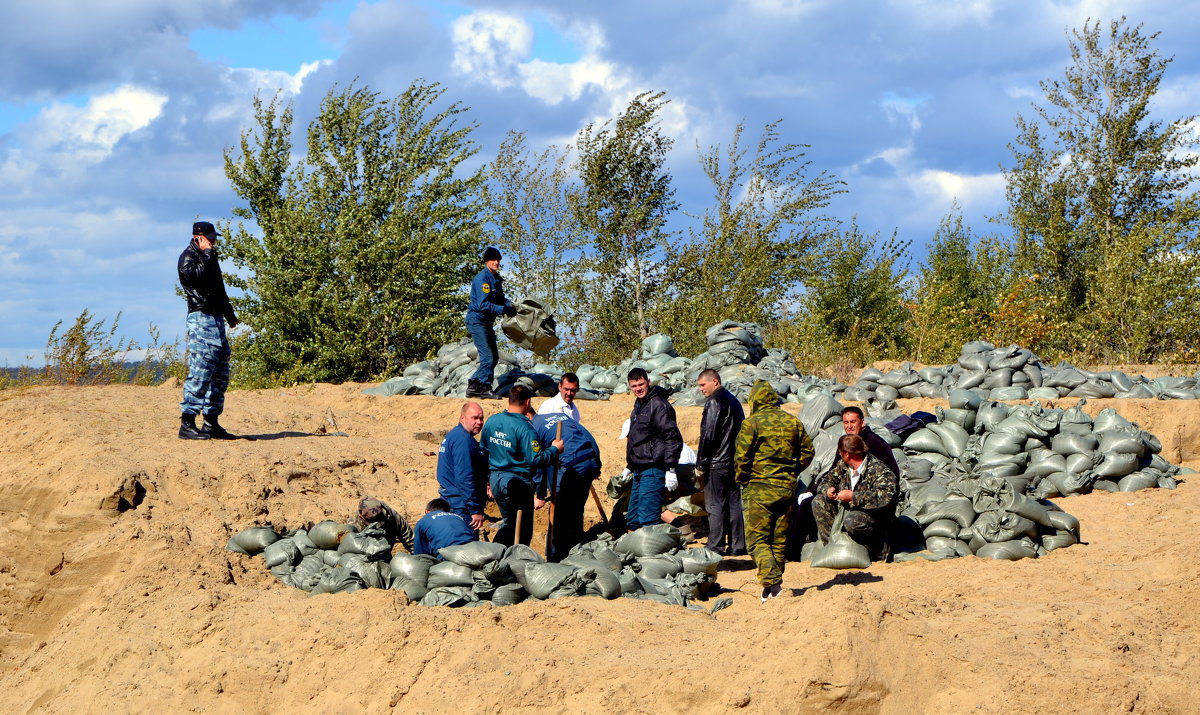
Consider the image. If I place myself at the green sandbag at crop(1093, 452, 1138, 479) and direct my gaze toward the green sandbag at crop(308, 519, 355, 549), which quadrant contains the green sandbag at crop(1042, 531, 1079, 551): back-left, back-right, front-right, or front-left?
front-left

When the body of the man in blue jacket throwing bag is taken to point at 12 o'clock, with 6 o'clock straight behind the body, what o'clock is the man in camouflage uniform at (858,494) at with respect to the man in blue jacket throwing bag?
The man in camouflage uniform is roughly at 2 o'clock from the man in blue jacket throwing bag.

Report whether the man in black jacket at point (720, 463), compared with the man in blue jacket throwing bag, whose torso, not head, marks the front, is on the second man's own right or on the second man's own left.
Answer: on the second man's own right

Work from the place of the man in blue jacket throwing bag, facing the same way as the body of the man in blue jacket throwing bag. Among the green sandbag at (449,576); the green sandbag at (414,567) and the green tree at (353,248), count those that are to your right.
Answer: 2

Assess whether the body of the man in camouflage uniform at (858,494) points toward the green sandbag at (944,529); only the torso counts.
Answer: no

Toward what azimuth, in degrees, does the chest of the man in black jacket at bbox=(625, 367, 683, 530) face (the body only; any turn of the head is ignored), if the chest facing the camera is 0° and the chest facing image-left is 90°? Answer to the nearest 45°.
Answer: approximately 45°

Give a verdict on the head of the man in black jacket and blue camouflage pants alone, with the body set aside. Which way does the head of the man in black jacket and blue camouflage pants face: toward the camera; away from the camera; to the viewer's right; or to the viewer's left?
to the viewer's right

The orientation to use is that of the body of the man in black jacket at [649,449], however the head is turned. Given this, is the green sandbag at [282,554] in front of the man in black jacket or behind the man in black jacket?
in front

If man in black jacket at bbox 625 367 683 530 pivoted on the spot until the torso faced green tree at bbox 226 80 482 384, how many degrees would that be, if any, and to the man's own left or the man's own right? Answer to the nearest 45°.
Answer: approximately 90° to the man's own right

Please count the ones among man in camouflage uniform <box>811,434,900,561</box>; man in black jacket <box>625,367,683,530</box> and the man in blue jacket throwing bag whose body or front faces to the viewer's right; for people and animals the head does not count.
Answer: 1

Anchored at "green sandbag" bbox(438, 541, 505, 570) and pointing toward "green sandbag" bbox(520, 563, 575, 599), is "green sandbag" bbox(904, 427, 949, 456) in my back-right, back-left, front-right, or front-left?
front-left

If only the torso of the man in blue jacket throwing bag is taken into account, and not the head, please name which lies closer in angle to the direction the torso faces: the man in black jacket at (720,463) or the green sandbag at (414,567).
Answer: the man in black jacket

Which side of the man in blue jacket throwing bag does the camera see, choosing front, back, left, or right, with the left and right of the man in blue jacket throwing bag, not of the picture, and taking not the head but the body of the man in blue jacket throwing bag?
right

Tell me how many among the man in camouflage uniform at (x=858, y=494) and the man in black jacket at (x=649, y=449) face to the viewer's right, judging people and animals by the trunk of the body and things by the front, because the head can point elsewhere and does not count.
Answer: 0

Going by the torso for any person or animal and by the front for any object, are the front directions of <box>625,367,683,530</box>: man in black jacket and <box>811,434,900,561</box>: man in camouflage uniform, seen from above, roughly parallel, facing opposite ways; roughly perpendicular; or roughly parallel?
roughly parallel

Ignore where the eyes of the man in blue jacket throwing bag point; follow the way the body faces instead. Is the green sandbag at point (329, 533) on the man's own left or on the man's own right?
on the man's own right

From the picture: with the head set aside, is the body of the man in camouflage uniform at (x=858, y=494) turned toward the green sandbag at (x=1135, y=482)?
no
